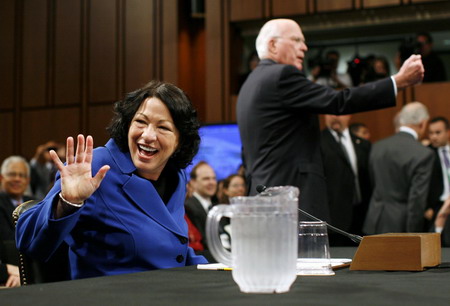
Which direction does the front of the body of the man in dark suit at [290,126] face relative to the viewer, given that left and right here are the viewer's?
facing away from the viewer and to the right of the viewer

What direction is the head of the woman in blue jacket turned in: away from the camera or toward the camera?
toward the camera

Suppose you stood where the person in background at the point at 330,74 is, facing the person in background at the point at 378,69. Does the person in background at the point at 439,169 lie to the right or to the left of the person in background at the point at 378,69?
right

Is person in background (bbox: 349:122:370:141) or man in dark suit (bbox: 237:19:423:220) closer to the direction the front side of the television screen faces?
the man in dark suit

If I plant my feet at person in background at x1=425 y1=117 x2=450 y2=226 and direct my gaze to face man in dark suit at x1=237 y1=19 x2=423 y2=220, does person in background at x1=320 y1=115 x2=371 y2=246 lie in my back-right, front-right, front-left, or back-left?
front-right

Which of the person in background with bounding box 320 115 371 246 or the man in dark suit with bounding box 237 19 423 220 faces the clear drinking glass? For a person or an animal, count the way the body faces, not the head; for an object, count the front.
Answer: the person in background

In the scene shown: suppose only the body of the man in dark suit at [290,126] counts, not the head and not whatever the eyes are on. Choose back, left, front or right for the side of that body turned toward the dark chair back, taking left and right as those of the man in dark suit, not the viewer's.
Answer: back

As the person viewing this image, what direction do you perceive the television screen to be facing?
facing the viewer

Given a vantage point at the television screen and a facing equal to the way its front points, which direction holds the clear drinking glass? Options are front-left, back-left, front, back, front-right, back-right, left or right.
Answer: front

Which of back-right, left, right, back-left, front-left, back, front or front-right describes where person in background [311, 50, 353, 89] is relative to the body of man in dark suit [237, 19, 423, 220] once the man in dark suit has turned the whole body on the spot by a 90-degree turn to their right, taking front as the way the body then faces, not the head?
back-left

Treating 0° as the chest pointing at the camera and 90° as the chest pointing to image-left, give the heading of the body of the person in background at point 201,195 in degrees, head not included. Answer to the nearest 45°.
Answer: approximately 315°

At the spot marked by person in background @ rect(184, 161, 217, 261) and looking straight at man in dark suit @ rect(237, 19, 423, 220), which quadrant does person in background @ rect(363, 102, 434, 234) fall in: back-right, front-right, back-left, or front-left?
front-left

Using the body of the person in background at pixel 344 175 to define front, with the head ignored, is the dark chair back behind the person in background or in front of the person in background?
in front

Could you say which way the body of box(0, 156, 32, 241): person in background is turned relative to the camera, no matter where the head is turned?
toward the camera

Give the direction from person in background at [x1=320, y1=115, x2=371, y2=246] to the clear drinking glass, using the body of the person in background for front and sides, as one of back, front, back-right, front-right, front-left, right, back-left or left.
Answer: front
